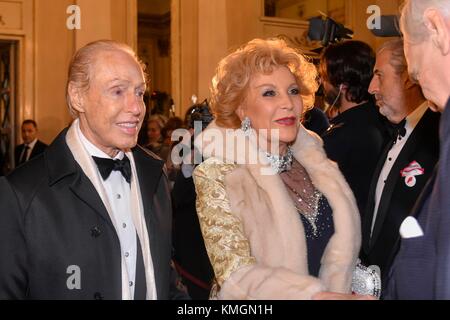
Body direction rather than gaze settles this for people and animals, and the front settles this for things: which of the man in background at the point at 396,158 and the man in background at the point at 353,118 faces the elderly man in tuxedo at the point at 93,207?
the man in background at the point at 396,158

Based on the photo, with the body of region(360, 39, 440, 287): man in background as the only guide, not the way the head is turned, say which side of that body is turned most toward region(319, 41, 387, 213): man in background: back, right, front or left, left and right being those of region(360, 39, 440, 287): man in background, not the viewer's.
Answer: right

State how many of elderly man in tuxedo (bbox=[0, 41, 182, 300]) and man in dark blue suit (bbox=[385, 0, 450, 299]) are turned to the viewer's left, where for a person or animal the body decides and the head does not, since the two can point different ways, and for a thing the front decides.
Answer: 1

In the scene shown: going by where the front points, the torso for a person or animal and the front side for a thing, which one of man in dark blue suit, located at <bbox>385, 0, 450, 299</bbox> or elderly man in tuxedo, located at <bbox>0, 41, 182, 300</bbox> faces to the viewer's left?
the man in dark blue suit

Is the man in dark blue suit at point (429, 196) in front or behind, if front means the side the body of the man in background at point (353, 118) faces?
behind

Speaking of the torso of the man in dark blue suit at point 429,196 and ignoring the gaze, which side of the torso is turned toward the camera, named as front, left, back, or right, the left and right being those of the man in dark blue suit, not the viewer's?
left

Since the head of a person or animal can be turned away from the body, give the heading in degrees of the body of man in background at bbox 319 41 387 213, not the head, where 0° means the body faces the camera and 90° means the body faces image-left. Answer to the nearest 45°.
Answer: approximately 135°

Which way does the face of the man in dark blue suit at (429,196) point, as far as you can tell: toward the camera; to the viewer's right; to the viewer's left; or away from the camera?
to the viewer's left

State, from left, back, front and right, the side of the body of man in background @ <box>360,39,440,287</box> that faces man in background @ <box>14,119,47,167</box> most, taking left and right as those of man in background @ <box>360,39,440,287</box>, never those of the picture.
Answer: right

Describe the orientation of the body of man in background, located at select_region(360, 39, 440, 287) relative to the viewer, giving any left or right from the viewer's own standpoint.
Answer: facing the viewer and to the left of the viewer

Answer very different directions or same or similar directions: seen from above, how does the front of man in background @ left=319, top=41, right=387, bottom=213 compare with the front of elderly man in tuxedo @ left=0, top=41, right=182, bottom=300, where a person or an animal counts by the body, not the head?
very different directions

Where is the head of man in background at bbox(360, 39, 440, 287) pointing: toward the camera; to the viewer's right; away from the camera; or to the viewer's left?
to the viewer's left

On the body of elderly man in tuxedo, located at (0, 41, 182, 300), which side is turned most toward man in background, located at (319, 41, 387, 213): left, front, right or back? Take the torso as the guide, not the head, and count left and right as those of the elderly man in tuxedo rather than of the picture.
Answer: left

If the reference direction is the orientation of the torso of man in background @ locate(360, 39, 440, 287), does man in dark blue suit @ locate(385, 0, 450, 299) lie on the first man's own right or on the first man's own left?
on the first man's own left
